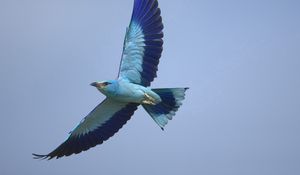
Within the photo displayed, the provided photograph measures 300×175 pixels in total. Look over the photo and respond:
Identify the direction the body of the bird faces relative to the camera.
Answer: to the viewer's left
